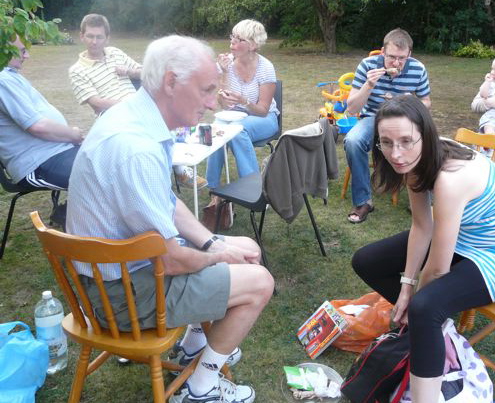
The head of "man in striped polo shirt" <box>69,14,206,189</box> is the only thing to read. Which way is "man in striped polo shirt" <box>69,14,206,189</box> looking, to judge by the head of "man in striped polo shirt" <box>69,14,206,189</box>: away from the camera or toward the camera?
toward the camera

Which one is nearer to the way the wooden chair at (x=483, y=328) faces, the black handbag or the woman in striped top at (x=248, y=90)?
the black handbag

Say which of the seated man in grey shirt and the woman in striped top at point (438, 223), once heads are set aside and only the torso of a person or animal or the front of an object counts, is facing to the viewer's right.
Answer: the seated man in grey shirt

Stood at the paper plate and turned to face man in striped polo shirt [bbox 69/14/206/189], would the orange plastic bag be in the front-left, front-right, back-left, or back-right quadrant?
back-left

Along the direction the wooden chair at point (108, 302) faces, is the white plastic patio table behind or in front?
in front

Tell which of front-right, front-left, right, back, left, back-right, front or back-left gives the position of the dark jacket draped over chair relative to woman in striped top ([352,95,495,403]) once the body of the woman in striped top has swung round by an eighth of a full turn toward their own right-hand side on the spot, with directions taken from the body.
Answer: front-right

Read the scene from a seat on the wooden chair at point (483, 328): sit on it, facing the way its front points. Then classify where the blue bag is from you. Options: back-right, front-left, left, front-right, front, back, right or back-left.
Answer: front

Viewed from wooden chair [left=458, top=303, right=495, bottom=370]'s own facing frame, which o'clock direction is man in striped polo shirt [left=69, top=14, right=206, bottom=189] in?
The man in striped polo shirt is roughly at 2 o'clock from the wooden chair.

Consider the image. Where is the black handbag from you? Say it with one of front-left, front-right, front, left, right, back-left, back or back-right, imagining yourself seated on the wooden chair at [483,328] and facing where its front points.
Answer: front

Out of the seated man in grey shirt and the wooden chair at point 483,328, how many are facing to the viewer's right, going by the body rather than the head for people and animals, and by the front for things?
1

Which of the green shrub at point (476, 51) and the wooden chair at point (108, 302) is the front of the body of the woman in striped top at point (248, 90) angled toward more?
the wooden chair

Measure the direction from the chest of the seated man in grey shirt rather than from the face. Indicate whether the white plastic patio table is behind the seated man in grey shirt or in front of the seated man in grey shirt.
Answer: in front

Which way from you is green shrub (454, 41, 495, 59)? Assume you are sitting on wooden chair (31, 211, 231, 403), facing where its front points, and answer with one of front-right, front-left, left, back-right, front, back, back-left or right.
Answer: front

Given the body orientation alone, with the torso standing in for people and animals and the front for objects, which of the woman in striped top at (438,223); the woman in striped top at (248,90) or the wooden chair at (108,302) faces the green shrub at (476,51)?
the wooden chair

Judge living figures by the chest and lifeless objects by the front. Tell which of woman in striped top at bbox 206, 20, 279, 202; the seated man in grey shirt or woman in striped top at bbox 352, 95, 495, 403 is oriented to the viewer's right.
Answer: the seated man in grey shirt

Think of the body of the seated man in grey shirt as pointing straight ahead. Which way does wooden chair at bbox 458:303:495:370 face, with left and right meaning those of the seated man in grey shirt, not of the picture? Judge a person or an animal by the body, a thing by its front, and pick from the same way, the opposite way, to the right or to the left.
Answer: the opposite way

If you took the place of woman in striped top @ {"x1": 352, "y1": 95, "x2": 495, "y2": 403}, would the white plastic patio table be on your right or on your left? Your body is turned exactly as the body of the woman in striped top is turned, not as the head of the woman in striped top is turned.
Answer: on your right

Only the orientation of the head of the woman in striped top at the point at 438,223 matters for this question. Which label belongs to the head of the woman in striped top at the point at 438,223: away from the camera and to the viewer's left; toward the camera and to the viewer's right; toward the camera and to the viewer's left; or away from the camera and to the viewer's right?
toward the camera and to the viewer's left

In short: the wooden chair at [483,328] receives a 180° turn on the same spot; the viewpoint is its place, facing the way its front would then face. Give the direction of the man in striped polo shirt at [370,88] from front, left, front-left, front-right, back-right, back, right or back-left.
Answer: left

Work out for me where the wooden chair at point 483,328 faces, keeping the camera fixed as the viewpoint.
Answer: facing the viewer and to the left of the viewer

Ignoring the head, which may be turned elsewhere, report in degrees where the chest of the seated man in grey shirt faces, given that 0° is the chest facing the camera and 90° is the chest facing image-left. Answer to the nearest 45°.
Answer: approximately 270°
